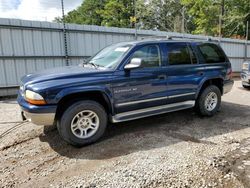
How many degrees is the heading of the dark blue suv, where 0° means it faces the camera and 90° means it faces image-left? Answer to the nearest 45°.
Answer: approximately 45°

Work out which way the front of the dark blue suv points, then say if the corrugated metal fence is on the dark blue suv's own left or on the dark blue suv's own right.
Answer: on the dark blue suv's own right

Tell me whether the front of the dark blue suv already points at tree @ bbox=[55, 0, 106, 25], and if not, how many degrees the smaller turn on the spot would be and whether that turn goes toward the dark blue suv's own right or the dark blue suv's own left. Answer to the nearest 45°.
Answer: approximately 135° to the dark blue suv's own right
